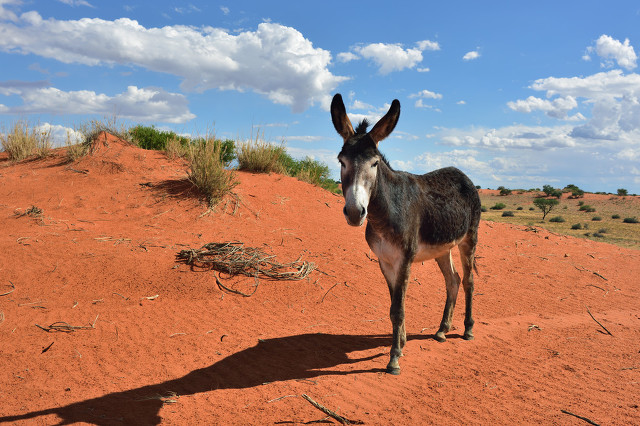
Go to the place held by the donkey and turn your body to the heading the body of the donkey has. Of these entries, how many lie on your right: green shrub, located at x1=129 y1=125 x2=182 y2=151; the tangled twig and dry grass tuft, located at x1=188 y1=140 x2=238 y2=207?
3

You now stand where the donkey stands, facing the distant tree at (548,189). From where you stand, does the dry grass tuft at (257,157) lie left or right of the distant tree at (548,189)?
left

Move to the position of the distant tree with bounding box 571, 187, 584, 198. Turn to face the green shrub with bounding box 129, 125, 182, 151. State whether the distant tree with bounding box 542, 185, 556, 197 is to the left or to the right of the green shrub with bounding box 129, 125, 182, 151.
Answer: right

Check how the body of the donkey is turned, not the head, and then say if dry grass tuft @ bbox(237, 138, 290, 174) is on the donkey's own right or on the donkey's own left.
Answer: on the donkey's own right

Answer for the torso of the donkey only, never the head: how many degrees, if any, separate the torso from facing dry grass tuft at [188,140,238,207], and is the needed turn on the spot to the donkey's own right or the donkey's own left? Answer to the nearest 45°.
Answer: approximately 90° to the donkey's own right

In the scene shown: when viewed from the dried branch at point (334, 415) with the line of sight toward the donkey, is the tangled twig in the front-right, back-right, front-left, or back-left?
front-left

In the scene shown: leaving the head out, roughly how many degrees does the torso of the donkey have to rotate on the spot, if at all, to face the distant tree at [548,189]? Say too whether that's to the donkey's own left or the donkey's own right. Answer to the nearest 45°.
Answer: approximately 135° to the donkey's own right

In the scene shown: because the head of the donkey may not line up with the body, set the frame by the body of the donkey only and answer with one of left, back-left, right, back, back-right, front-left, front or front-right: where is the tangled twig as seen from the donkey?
right

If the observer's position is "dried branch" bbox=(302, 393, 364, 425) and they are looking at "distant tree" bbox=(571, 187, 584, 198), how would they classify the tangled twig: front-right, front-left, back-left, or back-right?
front-left

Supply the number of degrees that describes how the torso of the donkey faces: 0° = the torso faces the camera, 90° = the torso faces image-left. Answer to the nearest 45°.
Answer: approximately 45°

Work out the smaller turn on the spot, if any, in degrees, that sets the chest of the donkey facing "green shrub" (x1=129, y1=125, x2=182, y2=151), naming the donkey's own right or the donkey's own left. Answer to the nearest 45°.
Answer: approximately 90° to the donkey's own right
